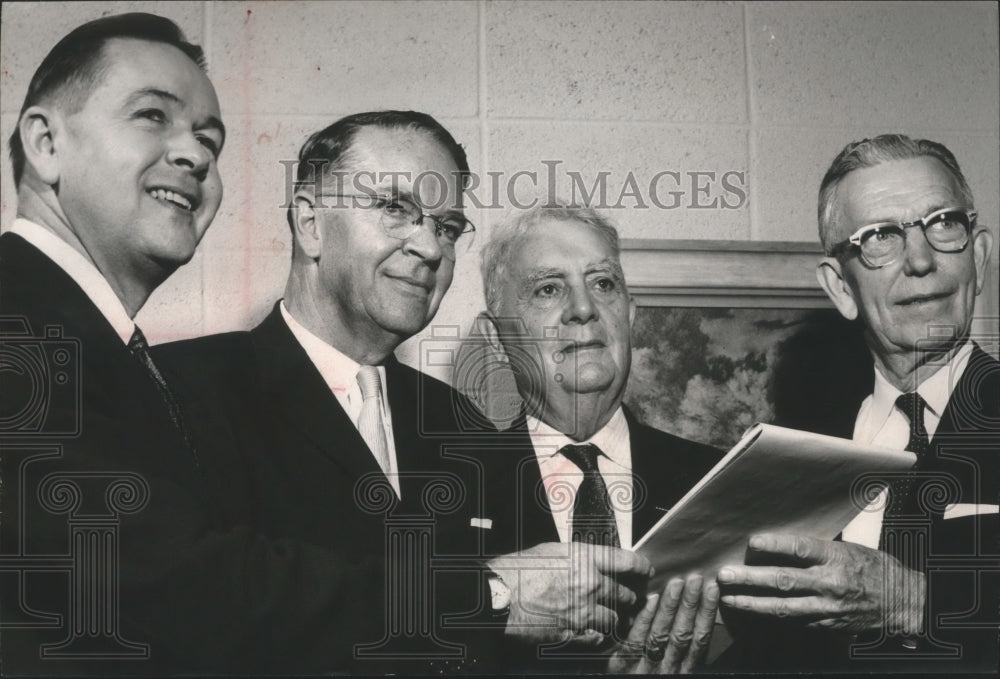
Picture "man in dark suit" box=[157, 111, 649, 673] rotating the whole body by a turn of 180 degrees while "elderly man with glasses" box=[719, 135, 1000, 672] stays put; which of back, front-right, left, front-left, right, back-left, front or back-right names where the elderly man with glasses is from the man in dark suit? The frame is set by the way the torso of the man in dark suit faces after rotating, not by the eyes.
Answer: back-right

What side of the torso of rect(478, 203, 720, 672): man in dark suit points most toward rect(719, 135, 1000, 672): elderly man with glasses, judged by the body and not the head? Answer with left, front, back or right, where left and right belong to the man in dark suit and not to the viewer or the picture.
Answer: left

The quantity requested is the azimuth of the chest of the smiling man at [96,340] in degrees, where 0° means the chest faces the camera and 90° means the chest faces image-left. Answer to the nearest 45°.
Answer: approximately 315°

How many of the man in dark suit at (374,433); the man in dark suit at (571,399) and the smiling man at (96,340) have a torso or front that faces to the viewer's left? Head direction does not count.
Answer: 0

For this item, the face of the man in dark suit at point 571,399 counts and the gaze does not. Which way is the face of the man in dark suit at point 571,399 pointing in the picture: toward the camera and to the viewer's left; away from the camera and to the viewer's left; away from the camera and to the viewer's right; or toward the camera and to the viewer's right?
toward the camera and to the viewer's right

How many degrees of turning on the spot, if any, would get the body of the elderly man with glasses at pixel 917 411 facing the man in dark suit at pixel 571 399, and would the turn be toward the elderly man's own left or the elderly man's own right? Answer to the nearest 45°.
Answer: approximately 45° to the elderly man's own right

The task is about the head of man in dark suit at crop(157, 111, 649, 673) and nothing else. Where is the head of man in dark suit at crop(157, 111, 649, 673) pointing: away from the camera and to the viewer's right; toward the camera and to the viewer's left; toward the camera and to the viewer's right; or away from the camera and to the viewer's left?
toward the camera and to the viewer's right

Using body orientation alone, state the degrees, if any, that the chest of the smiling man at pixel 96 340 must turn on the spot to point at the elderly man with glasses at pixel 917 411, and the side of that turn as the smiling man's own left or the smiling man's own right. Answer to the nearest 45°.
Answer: approximately 45° to the smiling man's own left

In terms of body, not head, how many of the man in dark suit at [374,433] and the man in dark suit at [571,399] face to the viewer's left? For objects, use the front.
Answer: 0

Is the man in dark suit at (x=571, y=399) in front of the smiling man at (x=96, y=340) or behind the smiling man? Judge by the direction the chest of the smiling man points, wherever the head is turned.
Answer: in front

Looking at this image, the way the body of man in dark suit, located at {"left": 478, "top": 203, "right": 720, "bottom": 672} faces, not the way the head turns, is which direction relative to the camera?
toward the camera

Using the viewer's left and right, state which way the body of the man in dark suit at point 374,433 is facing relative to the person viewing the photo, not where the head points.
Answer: facing the viewer and to the right of the viewer

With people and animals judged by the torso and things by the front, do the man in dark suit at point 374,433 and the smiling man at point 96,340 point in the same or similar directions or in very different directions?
same or similar directions
